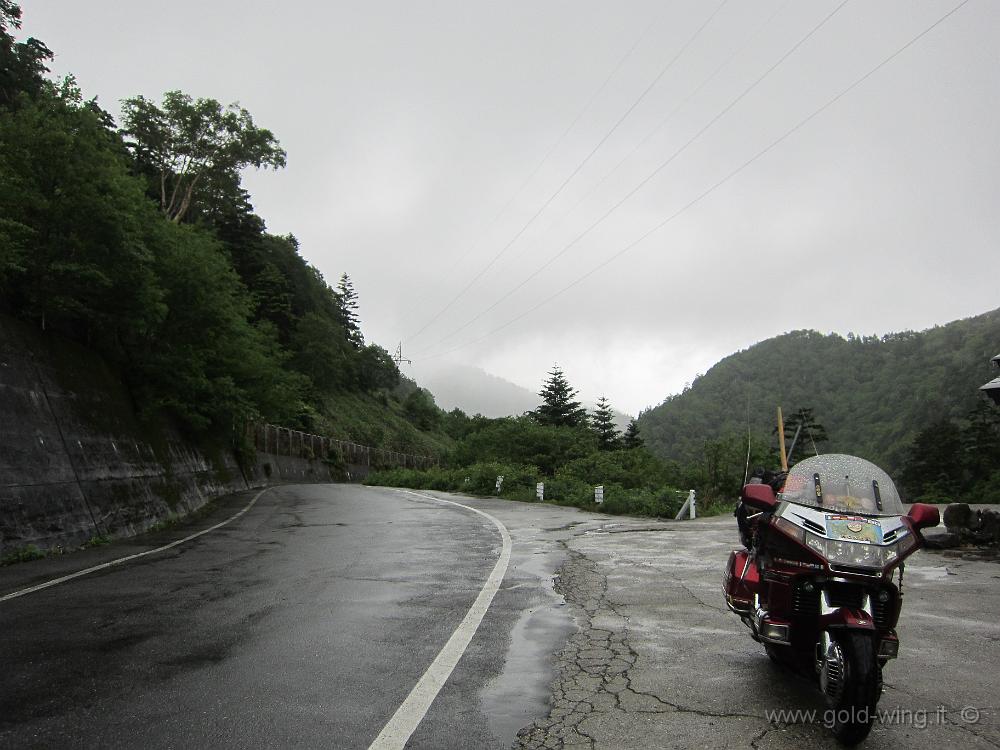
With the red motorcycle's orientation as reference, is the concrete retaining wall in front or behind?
behind

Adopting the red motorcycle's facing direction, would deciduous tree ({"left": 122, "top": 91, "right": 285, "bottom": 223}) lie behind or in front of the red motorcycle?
behind

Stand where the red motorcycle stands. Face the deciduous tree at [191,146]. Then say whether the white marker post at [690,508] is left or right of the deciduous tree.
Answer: right

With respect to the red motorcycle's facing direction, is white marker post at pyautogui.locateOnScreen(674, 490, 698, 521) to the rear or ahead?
to the rear

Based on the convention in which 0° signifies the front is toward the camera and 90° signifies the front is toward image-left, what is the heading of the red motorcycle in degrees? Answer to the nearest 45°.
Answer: approximately 315°
